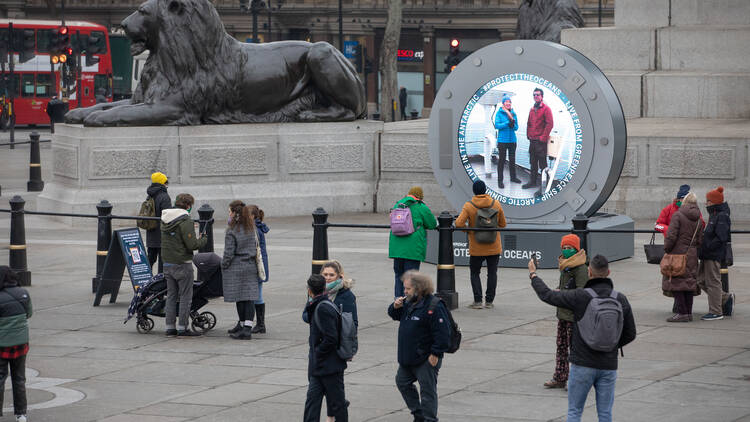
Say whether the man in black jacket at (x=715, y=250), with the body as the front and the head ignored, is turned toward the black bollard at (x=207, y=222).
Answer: yes

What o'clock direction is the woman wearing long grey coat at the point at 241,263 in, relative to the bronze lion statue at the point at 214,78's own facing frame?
The woman wearing long grey coat is roughly at 9 o'clock from the bronze lion statue.

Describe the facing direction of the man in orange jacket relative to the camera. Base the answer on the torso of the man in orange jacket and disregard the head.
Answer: away from the camera

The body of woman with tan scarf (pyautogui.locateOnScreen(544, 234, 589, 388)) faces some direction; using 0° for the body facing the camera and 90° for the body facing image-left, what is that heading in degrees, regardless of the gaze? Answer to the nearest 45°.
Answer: approximately 45°

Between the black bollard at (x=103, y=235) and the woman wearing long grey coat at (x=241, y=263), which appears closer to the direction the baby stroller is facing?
the black bollard

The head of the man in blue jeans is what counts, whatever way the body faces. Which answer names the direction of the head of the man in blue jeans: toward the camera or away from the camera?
away from the camera

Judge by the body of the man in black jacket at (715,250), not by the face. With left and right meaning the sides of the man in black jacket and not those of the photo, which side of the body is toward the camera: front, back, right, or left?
left

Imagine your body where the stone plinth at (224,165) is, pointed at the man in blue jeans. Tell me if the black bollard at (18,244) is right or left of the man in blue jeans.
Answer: right

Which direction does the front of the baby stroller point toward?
to the viewer's left

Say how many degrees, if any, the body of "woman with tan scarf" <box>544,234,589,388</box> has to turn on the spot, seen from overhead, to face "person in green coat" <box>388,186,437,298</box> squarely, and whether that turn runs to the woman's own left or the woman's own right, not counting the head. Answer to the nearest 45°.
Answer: approximately 90° to the woman's own right
